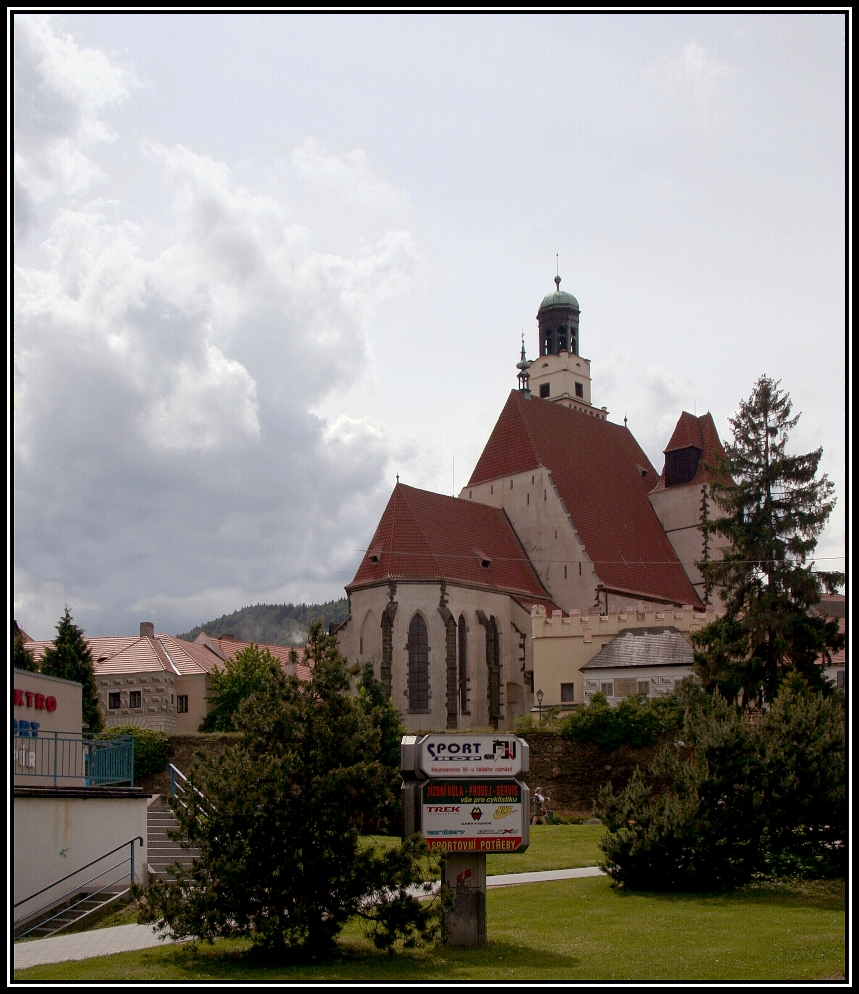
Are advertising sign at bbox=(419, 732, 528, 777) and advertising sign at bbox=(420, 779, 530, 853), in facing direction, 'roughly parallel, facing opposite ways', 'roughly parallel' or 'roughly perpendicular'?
roughly parallel

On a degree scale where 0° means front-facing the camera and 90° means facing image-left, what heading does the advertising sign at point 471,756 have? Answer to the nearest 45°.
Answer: approximately 0°

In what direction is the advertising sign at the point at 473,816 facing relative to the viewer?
toward the camera

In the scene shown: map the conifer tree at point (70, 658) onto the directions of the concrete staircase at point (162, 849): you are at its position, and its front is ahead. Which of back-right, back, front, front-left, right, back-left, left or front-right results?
back

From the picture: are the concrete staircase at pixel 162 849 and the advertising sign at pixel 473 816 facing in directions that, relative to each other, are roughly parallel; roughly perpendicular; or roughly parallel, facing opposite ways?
roughly parallel

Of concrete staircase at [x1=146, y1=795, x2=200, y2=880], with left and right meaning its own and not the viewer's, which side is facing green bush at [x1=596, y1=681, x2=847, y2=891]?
left

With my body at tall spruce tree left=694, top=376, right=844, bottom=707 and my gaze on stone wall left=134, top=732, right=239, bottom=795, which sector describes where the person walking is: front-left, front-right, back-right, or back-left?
front-left

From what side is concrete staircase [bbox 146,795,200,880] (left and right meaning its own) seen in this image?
front

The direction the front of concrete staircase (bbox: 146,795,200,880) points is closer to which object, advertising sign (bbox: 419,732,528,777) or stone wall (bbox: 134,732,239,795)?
the advertising sign

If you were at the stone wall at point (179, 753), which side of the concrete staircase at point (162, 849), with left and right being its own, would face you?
back
